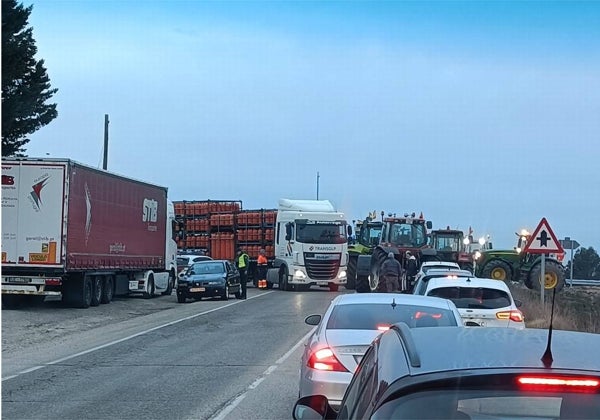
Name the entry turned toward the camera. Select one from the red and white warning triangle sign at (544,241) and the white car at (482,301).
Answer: the red and white warning triangle sign

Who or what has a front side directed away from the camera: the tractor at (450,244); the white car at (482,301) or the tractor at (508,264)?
the white car

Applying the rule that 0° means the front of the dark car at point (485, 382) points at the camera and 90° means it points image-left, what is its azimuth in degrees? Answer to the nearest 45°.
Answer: approximately 135°

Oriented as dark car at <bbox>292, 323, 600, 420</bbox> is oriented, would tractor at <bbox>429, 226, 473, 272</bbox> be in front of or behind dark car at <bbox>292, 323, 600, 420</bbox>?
in front

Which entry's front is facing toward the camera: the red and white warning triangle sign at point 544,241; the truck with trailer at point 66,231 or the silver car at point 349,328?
the red and white warning triangle sign

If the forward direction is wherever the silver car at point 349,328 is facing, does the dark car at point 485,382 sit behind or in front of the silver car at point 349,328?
behind

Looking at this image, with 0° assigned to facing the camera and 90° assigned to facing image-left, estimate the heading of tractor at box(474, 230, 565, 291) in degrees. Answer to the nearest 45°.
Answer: approximately 45°

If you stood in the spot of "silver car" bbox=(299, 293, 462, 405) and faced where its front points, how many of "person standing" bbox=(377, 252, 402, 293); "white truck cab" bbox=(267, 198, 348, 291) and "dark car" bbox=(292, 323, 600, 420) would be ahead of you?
2

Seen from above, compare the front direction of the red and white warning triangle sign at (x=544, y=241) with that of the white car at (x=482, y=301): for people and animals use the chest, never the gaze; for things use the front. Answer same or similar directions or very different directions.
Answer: very different directions

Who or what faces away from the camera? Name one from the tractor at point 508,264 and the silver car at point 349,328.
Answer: the silver car

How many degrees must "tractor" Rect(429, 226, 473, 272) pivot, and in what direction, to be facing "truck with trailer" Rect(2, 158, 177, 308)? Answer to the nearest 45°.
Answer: approximately 90° to its right

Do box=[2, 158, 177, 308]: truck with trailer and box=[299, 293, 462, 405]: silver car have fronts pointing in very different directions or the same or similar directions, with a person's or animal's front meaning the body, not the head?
same or similar directions

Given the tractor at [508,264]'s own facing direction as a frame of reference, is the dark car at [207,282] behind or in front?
in front
